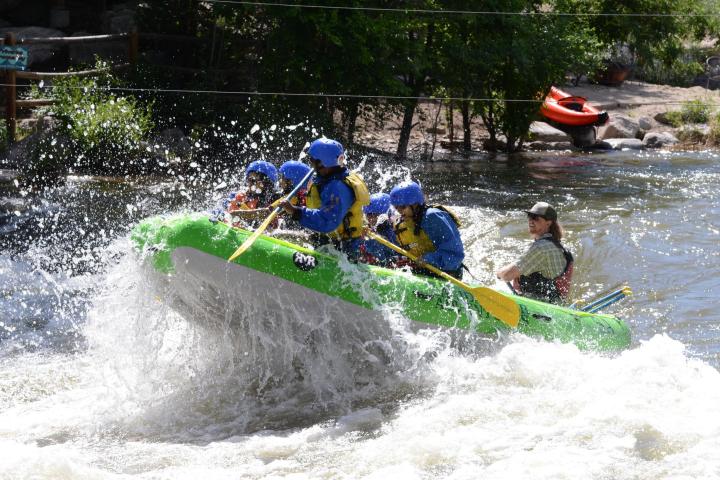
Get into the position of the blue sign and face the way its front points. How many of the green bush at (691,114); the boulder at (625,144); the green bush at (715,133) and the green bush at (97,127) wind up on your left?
4

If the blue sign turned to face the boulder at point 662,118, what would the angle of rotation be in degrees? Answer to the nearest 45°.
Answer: approximately 90° to its left

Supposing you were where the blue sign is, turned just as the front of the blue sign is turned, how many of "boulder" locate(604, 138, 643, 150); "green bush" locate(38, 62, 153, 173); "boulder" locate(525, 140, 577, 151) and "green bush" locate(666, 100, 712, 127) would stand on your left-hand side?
4

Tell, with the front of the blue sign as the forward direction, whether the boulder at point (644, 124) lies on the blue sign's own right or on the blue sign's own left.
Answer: on the blue sign's own left

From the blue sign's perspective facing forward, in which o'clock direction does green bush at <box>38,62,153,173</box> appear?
The green bush is roughly at 9 o'clock from the blue sign.

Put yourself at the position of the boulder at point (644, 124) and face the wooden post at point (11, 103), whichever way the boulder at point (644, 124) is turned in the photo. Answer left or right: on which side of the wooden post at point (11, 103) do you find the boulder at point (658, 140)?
left

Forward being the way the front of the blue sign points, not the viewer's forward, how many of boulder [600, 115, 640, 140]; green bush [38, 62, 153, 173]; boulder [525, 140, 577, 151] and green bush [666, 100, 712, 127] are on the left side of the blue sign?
4

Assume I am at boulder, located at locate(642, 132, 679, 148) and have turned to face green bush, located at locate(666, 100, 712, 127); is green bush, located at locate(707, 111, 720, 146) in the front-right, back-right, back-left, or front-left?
front-right

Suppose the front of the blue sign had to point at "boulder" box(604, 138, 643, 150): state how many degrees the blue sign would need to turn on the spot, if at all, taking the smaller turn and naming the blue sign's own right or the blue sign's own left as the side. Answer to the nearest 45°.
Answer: approximately 90° to the blue sign's own left

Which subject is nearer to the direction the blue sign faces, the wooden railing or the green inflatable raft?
the green inflatable raft

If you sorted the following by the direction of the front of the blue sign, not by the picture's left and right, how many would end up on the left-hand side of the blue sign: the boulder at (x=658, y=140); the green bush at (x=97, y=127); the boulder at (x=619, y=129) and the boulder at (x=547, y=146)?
4

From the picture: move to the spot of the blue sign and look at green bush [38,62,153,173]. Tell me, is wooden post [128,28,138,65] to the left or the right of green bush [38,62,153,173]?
left

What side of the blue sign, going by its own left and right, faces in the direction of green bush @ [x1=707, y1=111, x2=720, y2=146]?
left

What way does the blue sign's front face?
toward the camera

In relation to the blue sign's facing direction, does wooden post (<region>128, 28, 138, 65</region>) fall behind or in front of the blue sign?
behind
